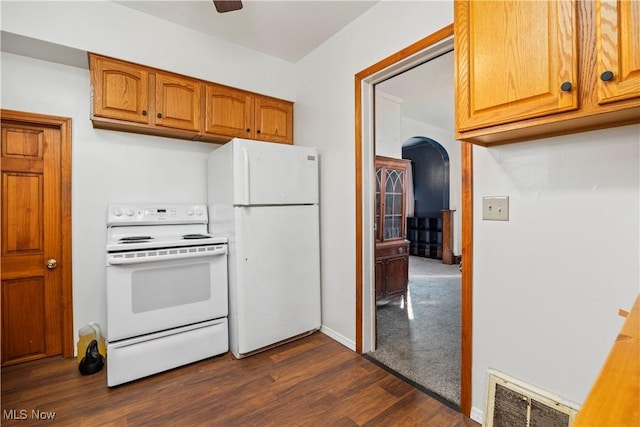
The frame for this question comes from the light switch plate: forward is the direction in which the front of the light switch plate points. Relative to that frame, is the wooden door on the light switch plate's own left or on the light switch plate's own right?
on the light switch plate's own right

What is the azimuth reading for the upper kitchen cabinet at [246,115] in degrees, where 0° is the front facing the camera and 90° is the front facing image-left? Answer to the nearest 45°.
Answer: approximately 315°

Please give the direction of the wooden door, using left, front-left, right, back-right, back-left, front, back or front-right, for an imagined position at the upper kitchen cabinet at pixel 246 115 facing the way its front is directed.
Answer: back-right

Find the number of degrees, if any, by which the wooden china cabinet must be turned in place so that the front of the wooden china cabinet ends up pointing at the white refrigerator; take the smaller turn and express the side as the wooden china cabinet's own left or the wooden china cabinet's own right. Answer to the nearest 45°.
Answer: approximately 90° to the wooden china cabinet's own right

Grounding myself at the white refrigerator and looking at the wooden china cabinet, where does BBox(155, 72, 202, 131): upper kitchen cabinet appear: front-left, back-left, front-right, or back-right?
back-left

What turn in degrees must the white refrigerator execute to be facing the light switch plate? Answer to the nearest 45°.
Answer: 0° — it already faces it

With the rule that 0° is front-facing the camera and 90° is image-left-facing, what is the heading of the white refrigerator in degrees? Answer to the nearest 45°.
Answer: approximately 315°

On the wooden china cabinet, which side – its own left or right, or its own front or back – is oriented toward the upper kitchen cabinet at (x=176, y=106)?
right
